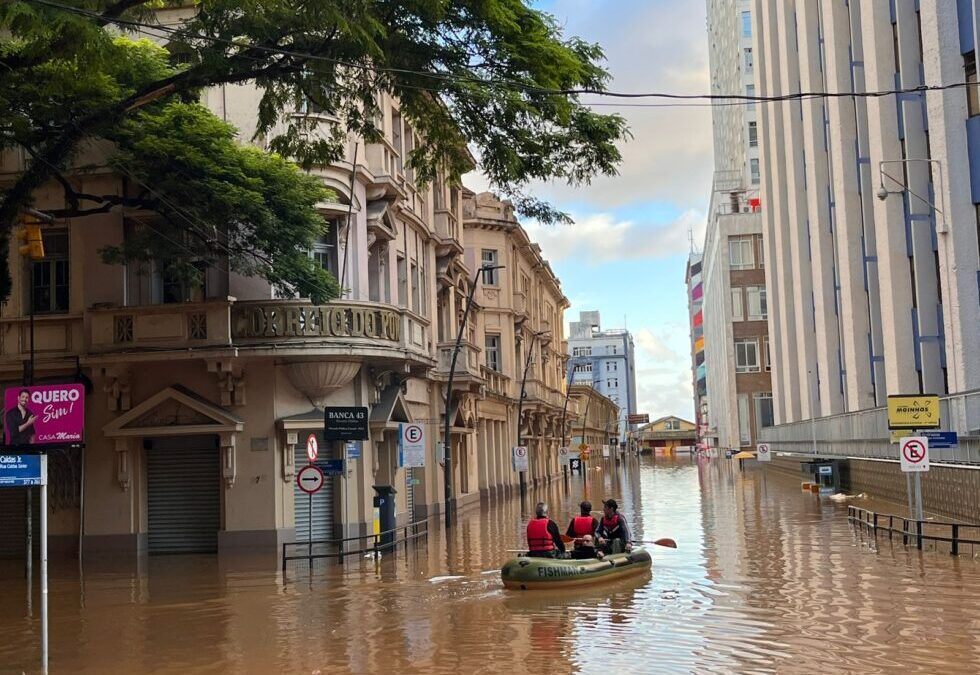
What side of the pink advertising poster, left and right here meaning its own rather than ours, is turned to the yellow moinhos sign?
left

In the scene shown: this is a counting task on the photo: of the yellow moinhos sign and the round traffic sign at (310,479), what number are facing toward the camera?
2

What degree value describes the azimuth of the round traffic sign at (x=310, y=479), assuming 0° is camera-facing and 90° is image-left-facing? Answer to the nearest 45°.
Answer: approximately 0°
